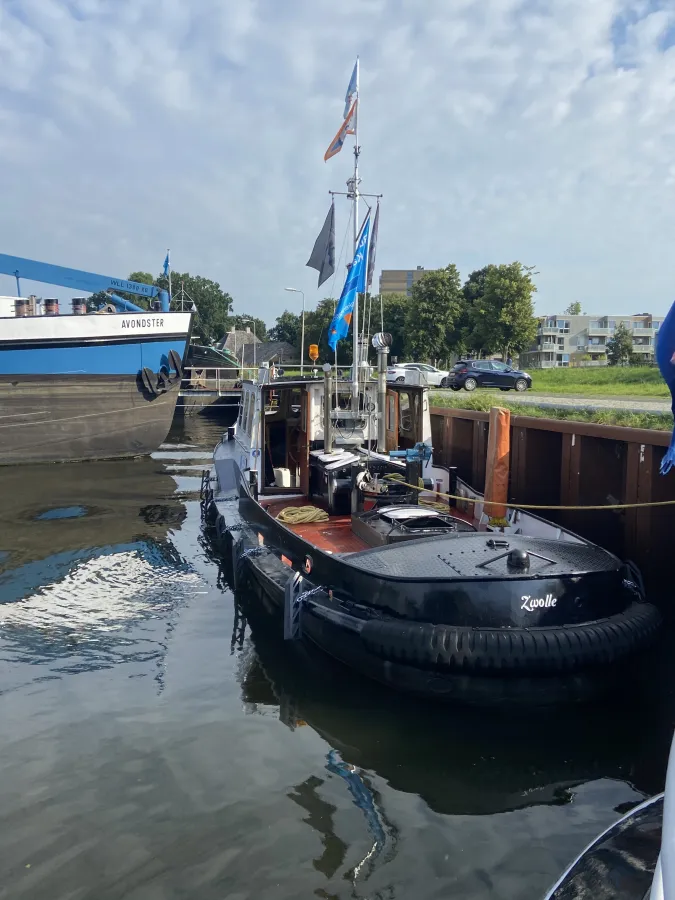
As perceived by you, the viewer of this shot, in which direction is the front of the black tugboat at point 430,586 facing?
facing away from the viewer and to the left of the viewer

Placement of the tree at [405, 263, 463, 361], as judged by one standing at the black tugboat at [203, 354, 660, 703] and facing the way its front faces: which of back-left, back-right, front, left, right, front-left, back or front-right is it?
front-right

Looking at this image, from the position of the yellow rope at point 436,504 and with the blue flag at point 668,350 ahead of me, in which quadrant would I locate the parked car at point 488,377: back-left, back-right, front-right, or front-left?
back-left

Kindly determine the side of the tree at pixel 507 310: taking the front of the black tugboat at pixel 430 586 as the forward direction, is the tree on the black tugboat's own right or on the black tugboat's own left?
on the black tugboat's own right
